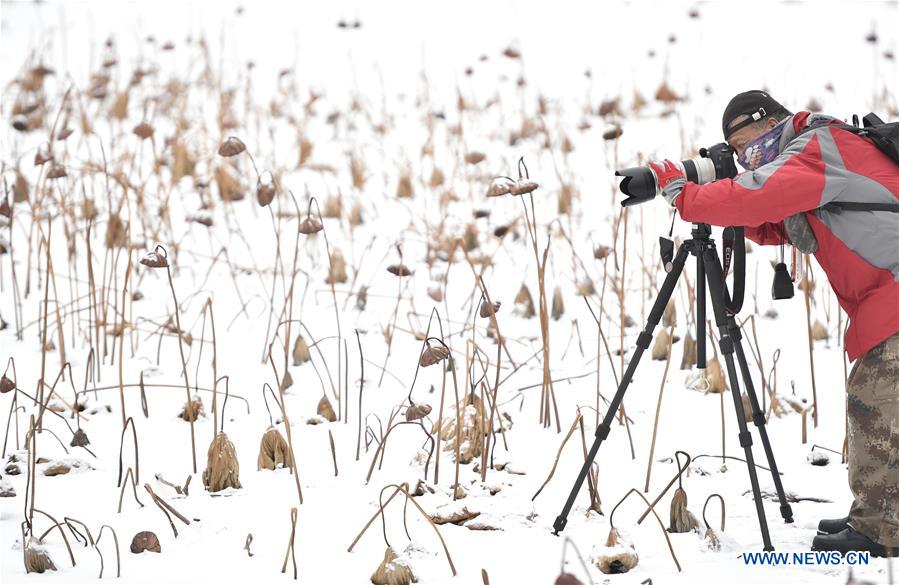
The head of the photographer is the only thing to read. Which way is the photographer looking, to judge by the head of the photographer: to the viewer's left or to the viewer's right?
to the viewer's left

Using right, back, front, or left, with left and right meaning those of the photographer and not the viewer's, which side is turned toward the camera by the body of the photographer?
left

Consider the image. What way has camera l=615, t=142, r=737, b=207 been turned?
to the viewer's left
